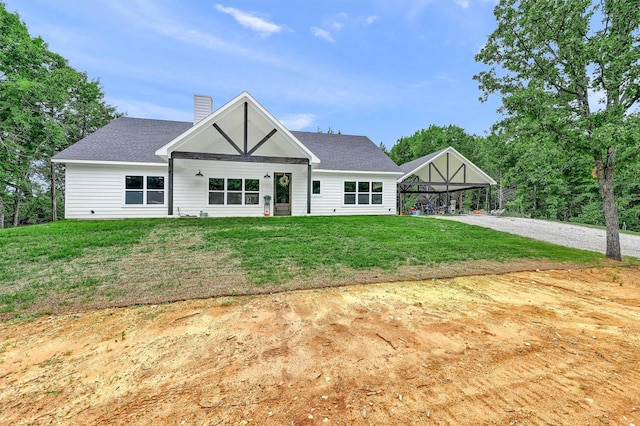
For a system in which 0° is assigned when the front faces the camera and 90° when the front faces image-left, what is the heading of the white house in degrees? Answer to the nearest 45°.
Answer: approximately 0°

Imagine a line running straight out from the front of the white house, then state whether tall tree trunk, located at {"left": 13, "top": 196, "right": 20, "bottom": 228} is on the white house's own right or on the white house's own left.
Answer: on the white house's own right

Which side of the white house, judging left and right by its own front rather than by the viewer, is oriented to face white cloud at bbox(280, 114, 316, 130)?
back
